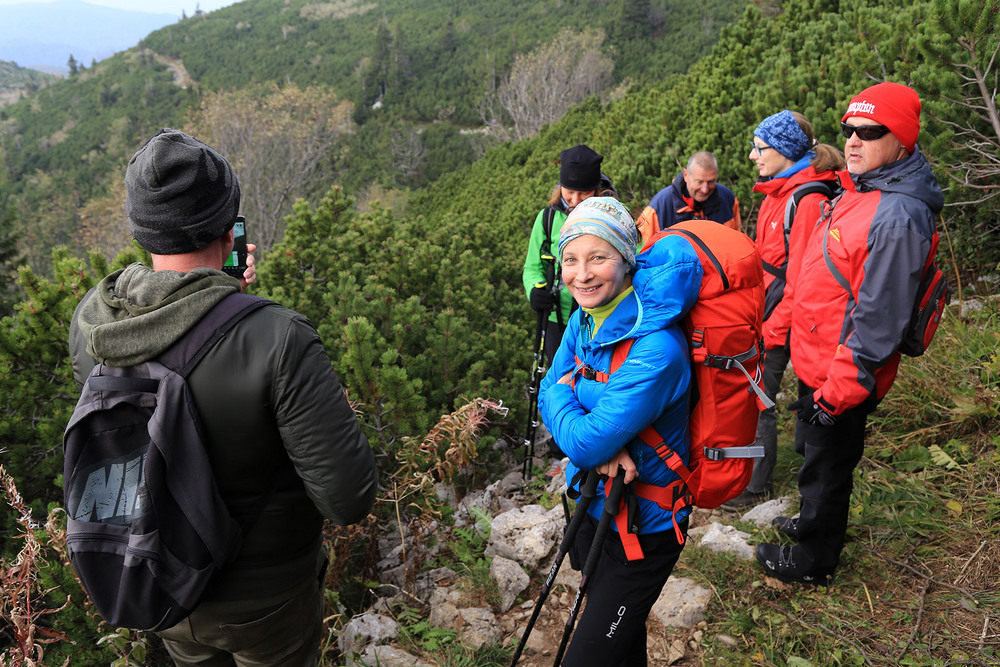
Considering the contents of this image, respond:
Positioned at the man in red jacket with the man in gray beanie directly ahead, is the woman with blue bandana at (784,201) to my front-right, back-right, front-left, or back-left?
back-right

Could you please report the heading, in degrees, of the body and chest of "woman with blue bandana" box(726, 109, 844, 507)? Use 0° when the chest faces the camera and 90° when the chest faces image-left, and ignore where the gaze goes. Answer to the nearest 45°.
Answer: approximately 90°

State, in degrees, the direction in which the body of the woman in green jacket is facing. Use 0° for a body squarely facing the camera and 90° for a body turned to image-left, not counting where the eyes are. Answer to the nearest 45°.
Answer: approximately 0°

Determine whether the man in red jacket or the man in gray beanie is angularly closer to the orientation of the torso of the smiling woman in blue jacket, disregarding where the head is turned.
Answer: the man in gray beanie

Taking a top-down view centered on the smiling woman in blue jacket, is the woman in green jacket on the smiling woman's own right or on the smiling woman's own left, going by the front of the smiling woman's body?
on the smiling woman's own right

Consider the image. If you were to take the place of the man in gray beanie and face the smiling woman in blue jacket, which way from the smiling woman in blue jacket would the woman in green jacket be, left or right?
left

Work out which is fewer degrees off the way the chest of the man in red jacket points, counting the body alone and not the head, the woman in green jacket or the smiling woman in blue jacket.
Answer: the smiling woman in blue jacket

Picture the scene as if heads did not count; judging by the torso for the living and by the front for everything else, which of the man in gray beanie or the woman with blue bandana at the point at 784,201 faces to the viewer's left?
the woman with blue bandana

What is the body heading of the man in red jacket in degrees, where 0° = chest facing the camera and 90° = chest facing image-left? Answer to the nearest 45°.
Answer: approximately 45°

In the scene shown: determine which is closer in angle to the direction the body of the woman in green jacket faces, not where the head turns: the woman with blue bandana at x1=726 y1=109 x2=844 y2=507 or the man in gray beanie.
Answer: the man in gray beanie

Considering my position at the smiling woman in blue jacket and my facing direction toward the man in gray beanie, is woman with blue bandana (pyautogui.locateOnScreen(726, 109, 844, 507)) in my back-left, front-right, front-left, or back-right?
back-right
